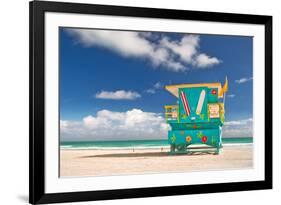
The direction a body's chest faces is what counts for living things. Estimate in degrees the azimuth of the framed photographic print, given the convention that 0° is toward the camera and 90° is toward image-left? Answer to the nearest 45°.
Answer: approximately 315°
